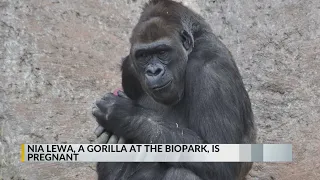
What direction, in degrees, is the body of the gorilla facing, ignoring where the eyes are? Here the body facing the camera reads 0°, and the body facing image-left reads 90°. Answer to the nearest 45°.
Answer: approximately 45°
